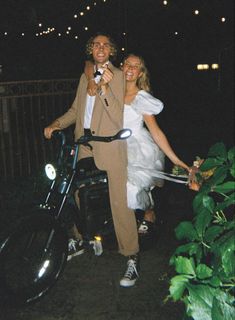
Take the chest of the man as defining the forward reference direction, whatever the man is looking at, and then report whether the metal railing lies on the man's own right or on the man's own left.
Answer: on the man's own right

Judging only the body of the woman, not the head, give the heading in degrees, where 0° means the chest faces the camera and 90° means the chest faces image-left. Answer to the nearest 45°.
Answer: approximately 45°

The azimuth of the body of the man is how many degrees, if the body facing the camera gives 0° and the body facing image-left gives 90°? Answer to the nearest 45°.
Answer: approximately 45°

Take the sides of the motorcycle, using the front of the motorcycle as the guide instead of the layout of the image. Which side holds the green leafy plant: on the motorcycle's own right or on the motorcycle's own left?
on the motorcycle's own left

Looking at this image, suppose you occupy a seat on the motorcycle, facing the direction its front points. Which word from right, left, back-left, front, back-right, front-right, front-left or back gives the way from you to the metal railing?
back-right

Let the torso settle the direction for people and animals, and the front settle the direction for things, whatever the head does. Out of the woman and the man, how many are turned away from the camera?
0

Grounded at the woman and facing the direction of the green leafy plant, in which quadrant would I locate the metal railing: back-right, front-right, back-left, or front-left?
back-right
